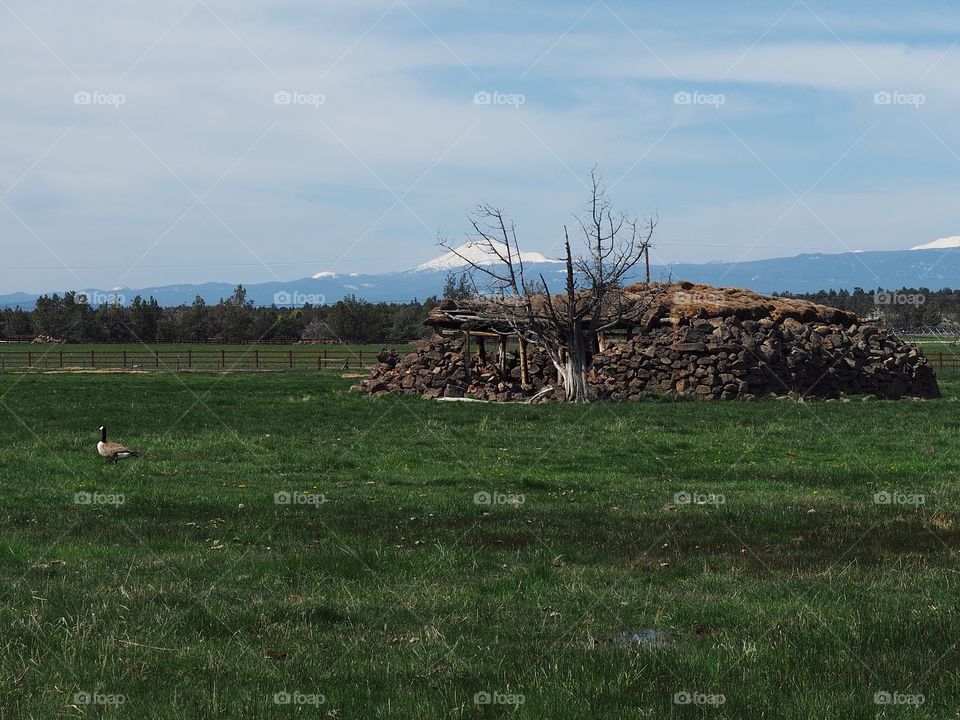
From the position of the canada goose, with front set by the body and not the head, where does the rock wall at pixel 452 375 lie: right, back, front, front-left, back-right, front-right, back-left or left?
back-right

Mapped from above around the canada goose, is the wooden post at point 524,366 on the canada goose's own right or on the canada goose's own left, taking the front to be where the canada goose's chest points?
on the canada goose's own right

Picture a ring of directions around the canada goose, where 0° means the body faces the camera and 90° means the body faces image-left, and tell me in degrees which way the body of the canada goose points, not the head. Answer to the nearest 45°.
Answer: approximately 90°

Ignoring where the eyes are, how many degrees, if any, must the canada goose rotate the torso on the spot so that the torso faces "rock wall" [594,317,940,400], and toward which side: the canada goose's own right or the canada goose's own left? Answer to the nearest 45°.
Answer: approximately 135° to the canada goose's own right
